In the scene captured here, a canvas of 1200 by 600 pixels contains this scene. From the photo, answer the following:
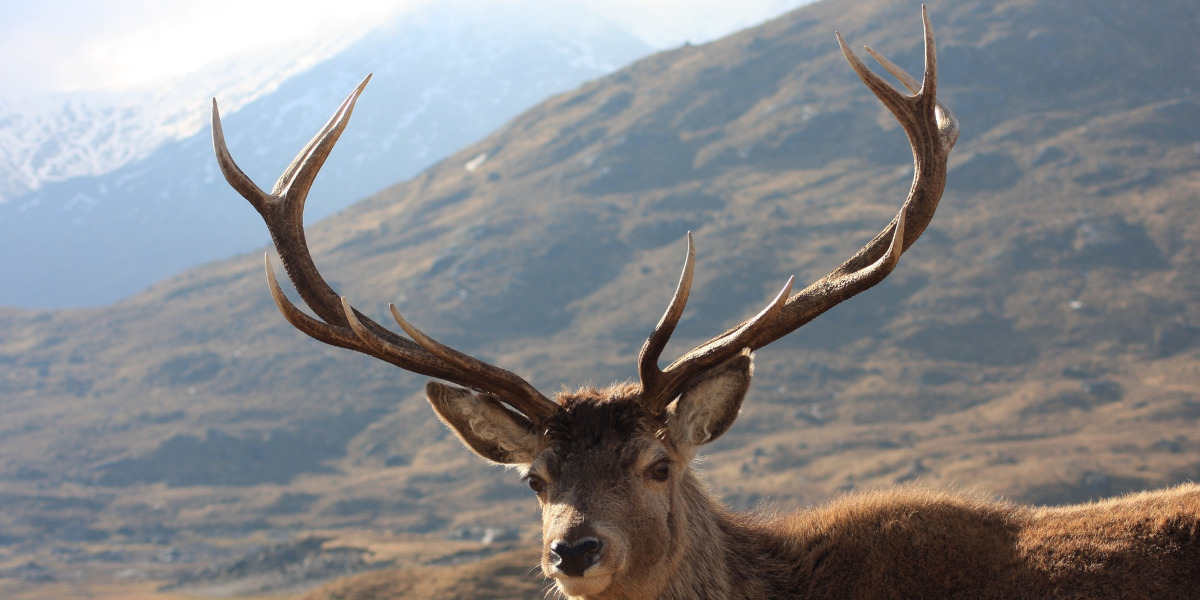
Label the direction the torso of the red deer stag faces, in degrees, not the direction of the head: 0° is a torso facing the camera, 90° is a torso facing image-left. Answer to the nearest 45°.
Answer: approximately 90°
